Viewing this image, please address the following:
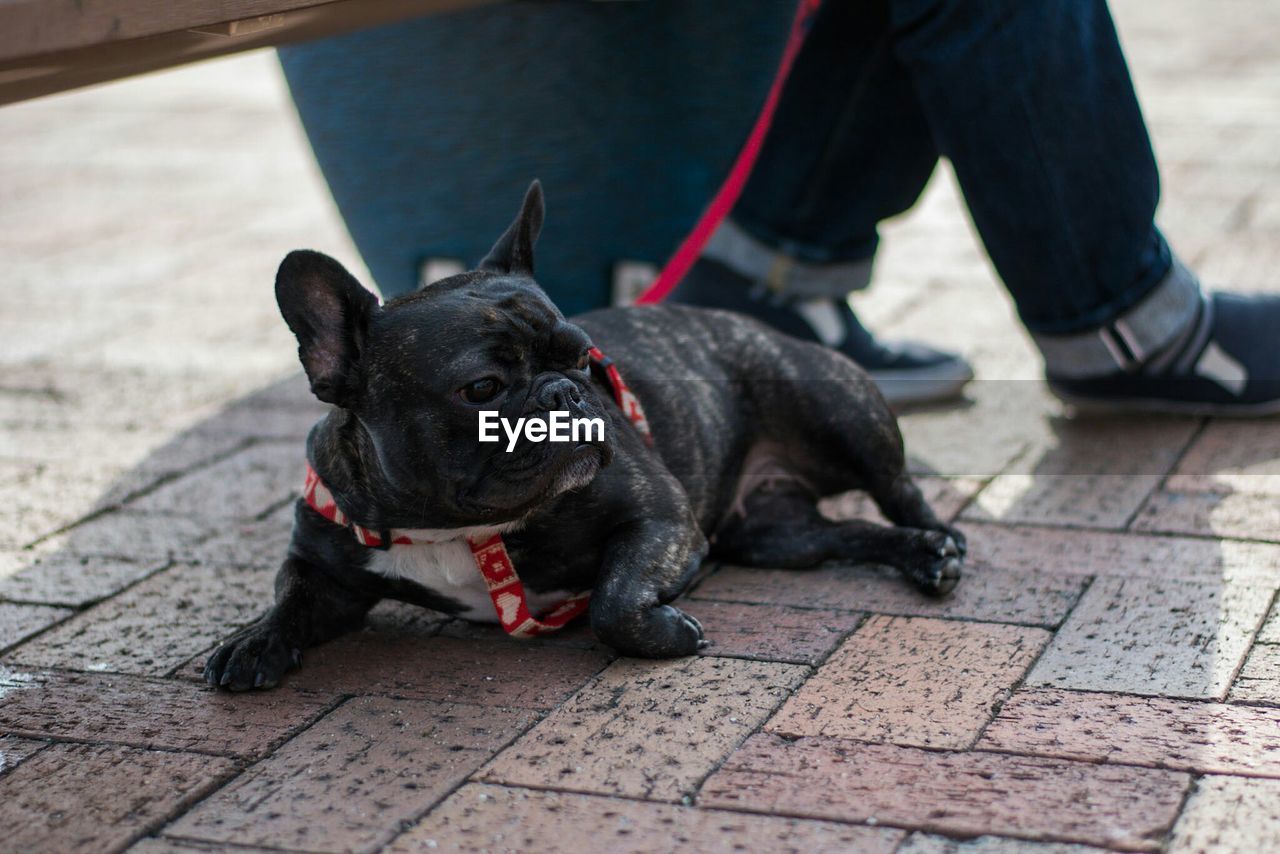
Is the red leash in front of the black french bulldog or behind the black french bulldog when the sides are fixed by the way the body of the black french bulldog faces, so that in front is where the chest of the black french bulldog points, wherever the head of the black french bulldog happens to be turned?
behind

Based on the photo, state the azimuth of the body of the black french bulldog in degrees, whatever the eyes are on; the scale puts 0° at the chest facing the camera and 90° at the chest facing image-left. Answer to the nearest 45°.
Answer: approximately 45°
